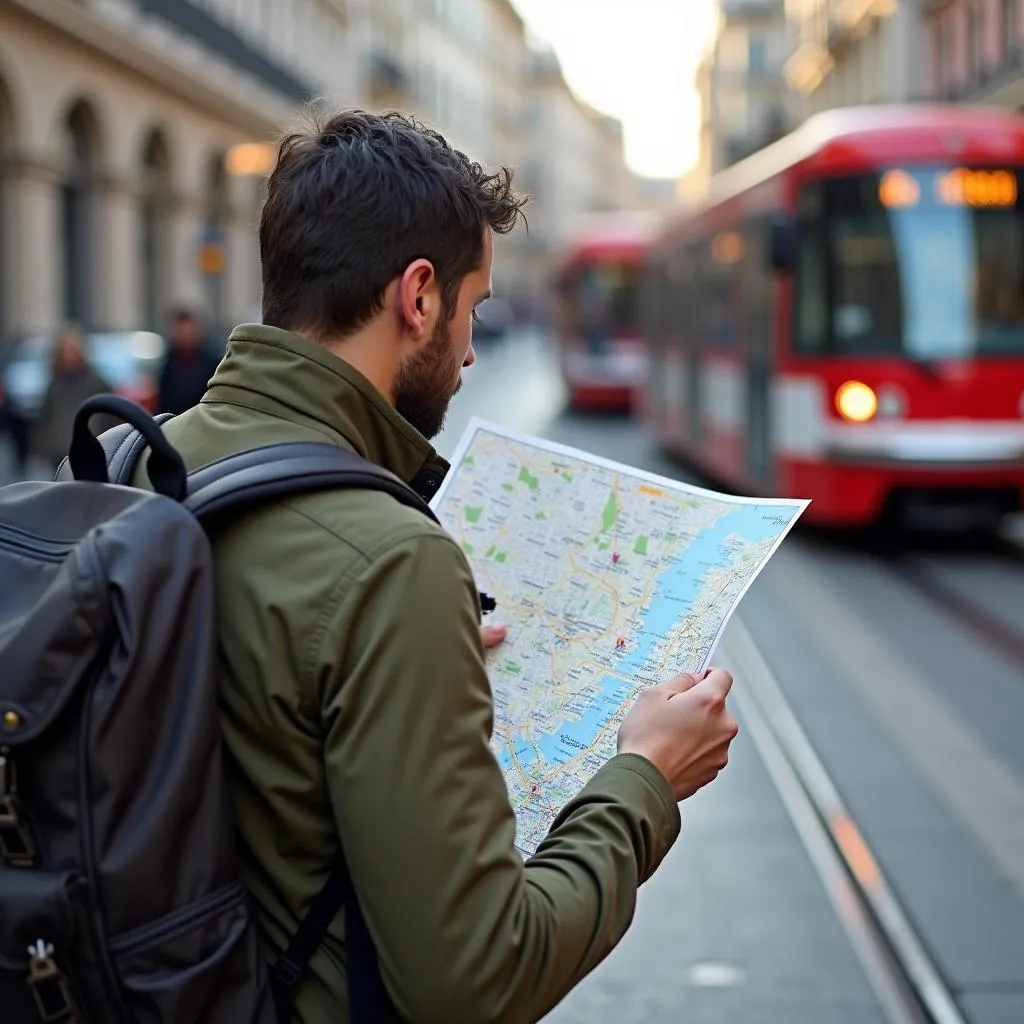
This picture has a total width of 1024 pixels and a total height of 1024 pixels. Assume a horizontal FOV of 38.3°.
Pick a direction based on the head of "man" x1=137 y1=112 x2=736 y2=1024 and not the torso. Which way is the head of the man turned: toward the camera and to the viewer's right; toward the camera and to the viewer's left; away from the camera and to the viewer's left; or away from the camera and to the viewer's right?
away from the camera and to the viewer's right

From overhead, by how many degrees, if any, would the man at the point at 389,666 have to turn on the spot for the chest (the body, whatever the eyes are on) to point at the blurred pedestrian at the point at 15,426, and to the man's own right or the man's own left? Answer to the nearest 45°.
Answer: approximately 45° to the man's own left

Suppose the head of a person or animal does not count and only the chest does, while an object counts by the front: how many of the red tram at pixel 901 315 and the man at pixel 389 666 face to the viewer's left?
0

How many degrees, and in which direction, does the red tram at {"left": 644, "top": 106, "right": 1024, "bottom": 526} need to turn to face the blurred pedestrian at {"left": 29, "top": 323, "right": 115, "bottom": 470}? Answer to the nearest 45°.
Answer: approximately 135° to its right

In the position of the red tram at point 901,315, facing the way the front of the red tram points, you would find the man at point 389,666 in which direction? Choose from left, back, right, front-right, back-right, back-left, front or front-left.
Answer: front-right

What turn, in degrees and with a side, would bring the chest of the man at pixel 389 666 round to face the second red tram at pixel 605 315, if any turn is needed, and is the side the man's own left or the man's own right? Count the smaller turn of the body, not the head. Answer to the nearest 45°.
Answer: approximately 45° to the man's own left

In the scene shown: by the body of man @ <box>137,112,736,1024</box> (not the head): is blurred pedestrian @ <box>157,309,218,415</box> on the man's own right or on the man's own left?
on the man's own left

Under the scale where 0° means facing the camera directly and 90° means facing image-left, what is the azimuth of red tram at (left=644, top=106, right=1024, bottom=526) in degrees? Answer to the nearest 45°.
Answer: approximately 315°

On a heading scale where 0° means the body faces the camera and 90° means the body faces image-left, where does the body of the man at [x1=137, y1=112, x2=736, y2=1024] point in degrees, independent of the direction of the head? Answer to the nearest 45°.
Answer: approximately 225°
